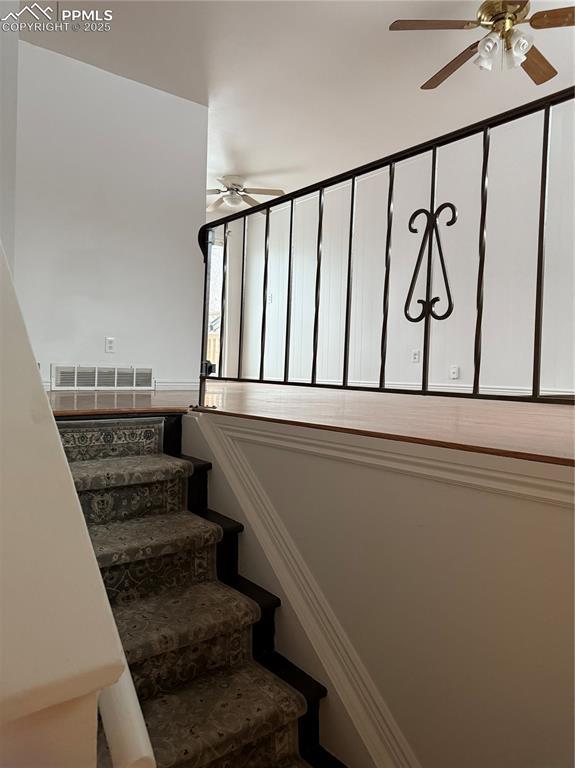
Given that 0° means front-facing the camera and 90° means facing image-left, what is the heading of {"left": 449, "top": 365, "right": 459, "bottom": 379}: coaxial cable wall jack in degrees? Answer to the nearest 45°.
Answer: approximately 0°

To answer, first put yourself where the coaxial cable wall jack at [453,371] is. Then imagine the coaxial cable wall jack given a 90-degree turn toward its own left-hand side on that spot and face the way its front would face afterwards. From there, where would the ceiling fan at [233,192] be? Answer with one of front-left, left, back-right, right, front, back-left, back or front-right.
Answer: back
